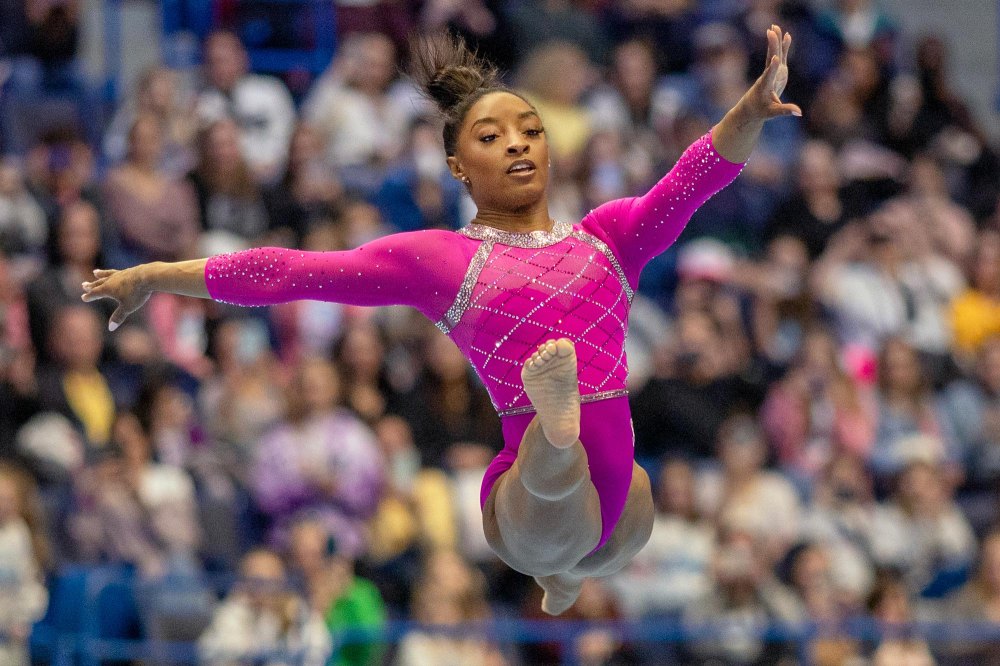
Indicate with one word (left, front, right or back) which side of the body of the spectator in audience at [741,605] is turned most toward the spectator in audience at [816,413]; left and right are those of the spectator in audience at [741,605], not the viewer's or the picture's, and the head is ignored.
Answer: back

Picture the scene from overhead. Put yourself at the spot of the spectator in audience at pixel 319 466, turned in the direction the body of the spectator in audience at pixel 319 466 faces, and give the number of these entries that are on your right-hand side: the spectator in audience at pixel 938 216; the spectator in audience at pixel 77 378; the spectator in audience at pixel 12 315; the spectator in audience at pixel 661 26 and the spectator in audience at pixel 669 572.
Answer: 2

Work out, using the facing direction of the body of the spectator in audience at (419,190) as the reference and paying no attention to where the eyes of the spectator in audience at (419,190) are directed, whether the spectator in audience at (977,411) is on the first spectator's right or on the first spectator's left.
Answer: on the first spectator's left

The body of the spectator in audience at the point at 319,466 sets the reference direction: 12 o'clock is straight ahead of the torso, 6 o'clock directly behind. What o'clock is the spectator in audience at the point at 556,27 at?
the spectator in audience at the point at 556,27 is roughly at 7 o'clock from the spectator in audience at the point at 319,466.

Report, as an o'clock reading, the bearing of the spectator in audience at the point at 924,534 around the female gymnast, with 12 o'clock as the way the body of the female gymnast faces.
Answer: The spectator in audience is roughly at 7 o'clock from the female gymnast.

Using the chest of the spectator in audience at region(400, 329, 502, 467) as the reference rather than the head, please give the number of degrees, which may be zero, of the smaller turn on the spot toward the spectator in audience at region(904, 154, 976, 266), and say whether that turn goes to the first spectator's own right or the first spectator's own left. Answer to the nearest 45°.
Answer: approximately 135° to the first spectator's own left

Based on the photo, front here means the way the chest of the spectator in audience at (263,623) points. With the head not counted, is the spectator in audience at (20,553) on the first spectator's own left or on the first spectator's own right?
on the first spectator's own right

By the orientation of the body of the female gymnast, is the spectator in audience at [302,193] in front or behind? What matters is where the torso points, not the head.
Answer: behind
